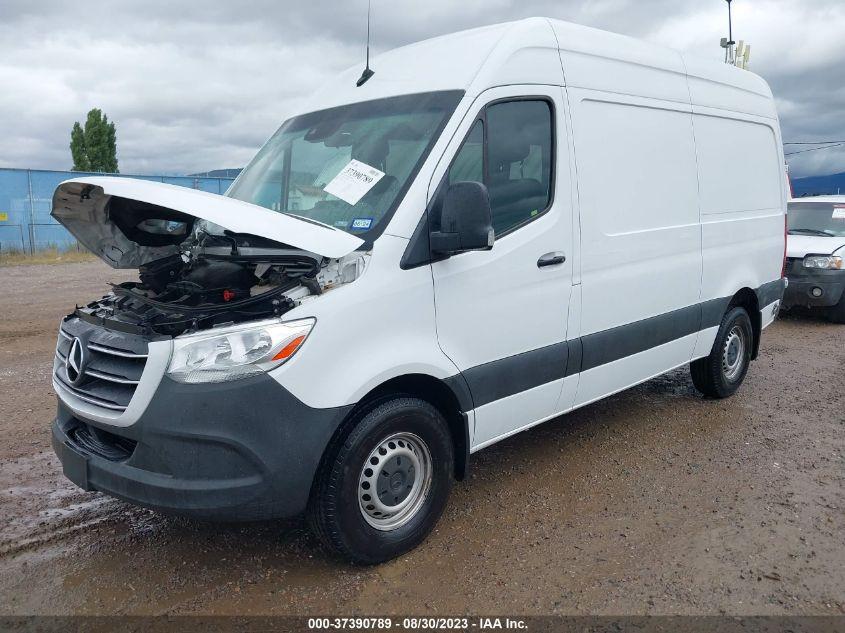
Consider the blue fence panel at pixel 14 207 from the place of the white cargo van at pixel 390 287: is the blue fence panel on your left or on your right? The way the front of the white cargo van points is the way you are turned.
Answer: on your right

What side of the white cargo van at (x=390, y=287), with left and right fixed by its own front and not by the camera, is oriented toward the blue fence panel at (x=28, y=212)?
right

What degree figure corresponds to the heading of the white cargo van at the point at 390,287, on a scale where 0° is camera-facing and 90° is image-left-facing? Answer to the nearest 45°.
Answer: approximately 45°
